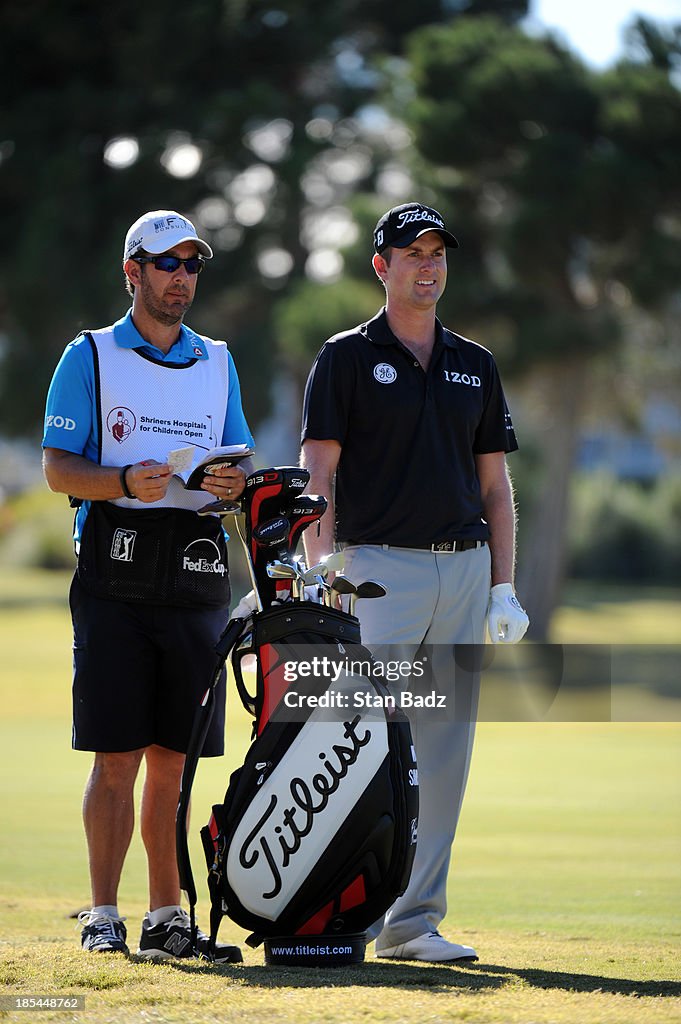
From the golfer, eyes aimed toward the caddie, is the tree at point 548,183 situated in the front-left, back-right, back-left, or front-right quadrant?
back-right

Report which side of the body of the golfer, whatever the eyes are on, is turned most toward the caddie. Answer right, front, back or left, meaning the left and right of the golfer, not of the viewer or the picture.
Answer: right

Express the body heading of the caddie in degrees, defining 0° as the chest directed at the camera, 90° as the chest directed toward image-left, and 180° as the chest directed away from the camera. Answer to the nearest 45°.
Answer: approximately 315°

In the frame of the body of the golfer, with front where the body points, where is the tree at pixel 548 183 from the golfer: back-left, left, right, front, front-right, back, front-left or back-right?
back-left

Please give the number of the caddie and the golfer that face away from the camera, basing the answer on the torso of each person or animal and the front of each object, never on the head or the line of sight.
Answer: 0

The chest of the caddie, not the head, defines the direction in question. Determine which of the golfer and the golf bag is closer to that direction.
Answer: the golf bag

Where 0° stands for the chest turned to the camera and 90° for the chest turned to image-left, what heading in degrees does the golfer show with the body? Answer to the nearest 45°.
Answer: approximately 315°
